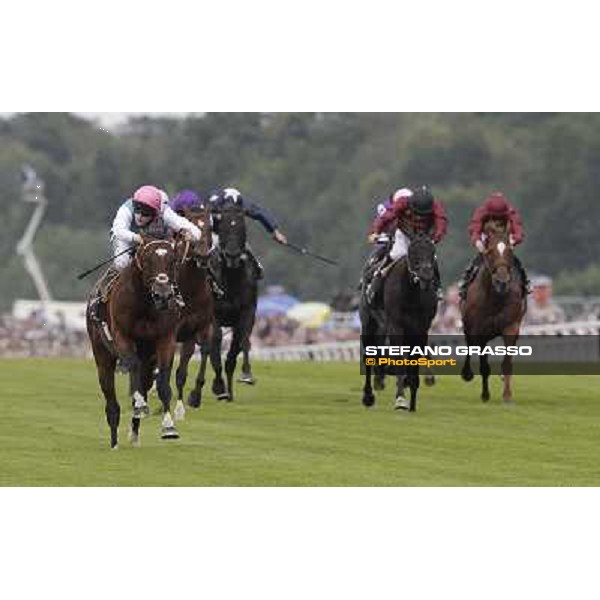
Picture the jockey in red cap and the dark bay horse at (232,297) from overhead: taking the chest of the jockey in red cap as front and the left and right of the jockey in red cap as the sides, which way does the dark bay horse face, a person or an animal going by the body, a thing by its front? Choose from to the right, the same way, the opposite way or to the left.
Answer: the same way

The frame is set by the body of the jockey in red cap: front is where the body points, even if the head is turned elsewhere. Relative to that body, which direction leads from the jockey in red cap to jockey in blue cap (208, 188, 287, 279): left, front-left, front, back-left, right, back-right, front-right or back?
right

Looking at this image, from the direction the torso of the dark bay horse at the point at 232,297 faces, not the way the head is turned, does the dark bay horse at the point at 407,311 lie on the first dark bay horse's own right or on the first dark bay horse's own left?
on the first dark bay horse's own left

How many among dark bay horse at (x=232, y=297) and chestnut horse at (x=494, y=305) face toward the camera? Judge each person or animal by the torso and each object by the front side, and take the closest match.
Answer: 2

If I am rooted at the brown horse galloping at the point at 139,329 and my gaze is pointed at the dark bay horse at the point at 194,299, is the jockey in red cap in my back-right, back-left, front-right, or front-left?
front-right

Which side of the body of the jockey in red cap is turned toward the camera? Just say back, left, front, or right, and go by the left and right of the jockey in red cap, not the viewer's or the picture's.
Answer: front

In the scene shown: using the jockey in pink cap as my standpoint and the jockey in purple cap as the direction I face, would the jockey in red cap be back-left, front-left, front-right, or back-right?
front-right

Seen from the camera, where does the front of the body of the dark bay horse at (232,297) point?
toward the camera

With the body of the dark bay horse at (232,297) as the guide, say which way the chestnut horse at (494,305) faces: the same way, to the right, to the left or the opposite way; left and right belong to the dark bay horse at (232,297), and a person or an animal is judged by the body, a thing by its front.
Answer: the same way

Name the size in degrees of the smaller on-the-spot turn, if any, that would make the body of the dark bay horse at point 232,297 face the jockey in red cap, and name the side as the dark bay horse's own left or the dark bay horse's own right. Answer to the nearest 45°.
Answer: approximately 90° to the dark bay horse's own left

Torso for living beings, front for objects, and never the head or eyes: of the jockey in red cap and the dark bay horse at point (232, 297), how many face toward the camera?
2

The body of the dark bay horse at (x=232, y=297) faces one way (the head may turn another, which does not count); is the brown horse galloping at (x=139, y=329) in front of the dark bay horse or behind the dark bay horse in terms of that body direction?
in front
